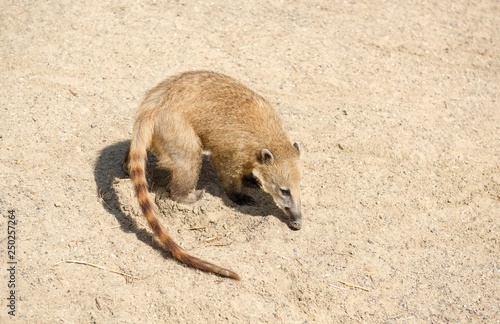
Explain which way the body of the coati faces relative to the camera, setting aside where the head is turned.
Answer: to the viewer's right
